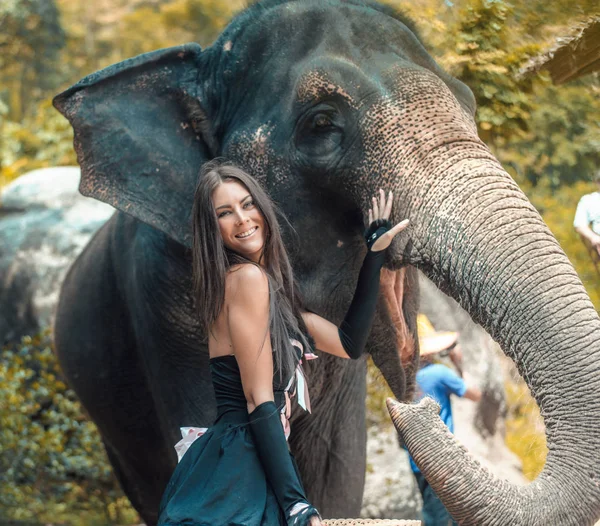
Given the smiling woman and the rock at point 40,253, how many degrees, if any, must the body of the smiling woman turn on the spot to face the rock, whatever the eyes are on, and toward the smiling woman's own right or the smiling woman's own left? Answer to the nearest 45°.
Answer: approximately 90° to the smiling woman's own left

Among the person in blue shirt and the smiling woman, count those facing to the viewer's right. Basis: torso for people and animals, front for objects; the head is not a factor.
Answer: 2

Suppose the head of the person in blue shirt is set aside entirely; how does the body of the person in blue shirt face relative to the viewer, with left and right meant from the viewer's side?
facing to the right of the viewer

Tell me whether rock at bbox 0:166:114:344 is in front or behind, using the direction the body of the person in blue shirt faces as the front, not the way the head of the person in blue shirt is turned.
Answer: behind

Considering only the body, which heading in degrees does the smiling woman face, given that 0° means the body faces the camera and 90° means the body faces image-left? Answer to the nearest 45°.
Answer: approximately 270°

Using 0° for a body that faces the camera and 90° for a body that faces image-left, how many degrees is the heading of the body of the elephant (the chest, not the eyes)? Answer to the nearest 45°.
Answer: approximately 315°

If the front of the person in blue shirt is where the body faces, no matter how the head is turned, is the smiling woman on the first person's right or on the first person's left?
on the first person's right
